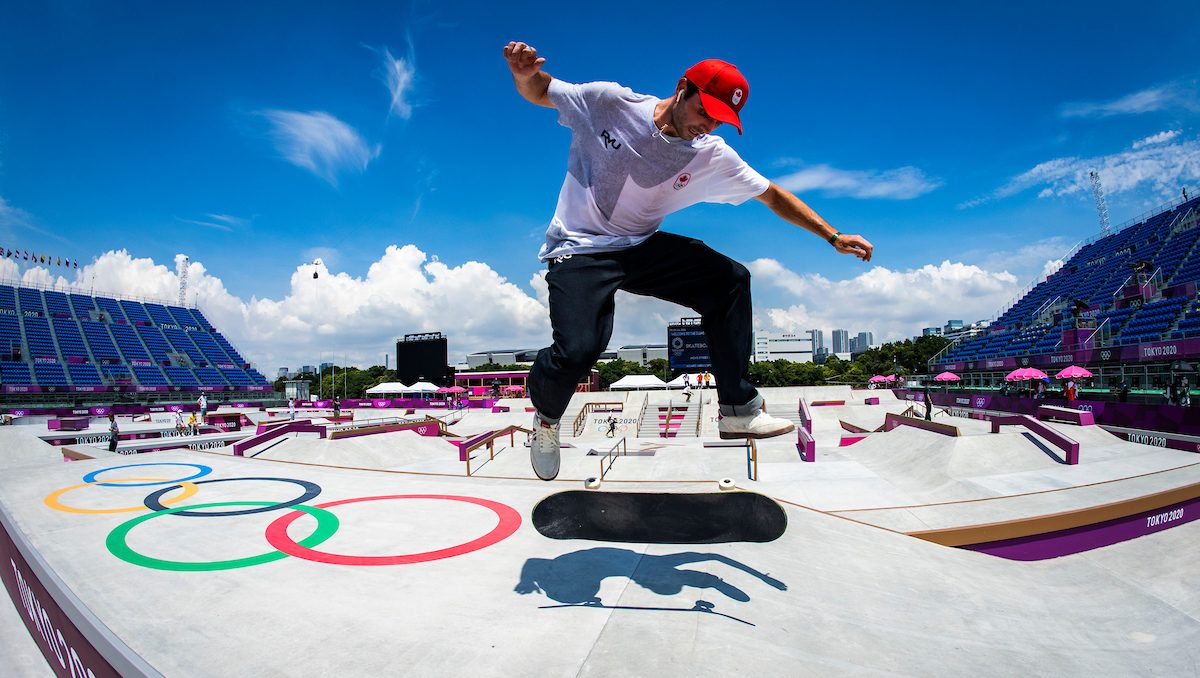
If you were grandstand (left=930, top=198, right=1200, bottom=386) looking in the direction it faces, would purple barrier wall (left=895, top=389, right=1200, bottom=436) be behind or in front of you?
in front

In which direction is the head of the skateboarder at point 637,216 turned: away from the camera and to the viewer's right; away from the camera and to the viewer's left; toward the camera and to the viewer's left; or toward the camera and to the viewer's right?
toward the camera and to the viewer's right

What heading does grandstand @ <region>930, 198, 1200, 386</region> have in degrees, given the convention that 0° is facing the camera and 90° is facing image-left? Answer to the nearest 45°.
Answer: approximately 45°

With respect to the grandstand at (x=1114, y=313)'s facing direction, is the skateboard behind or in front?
in front

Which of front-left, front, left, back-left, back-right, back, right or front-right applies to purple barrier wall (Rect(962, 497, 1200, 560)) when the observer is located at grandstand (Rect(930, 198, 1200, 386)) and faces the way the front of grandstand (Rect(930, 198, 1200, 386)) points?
front-left

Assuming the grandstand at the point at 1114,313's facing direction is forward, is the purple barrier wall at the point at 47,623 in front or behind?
in front

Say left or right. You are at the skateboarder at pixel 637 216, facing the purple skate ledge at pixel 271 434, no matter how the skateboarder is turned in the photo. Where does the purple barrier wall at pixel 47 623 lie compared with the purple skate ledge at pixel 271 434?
left

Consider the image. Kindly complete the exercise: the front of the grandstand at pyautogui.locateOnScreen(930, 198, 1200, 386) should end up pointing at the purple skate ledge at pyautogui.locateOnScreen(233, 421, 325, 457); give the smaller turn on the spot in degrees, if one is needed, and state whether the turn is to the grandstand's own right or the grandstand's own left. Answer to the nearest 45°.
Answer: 0° — it already faces it

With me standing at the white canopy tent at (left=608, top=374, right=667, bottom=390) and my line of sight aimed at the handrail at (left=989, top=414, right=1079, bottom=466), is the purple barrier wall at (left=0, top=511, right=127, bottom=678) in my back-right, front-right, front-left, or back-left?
front-right

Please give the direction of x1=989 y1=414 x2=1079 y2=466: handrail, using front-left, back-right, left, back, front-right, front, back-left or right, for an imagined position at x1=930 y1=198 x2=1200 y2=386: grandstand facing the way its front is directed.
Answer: front-left

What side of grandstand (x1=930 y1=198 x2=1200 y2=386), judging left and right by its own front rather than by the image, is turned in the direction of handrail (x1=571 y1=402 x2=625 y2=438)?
front
